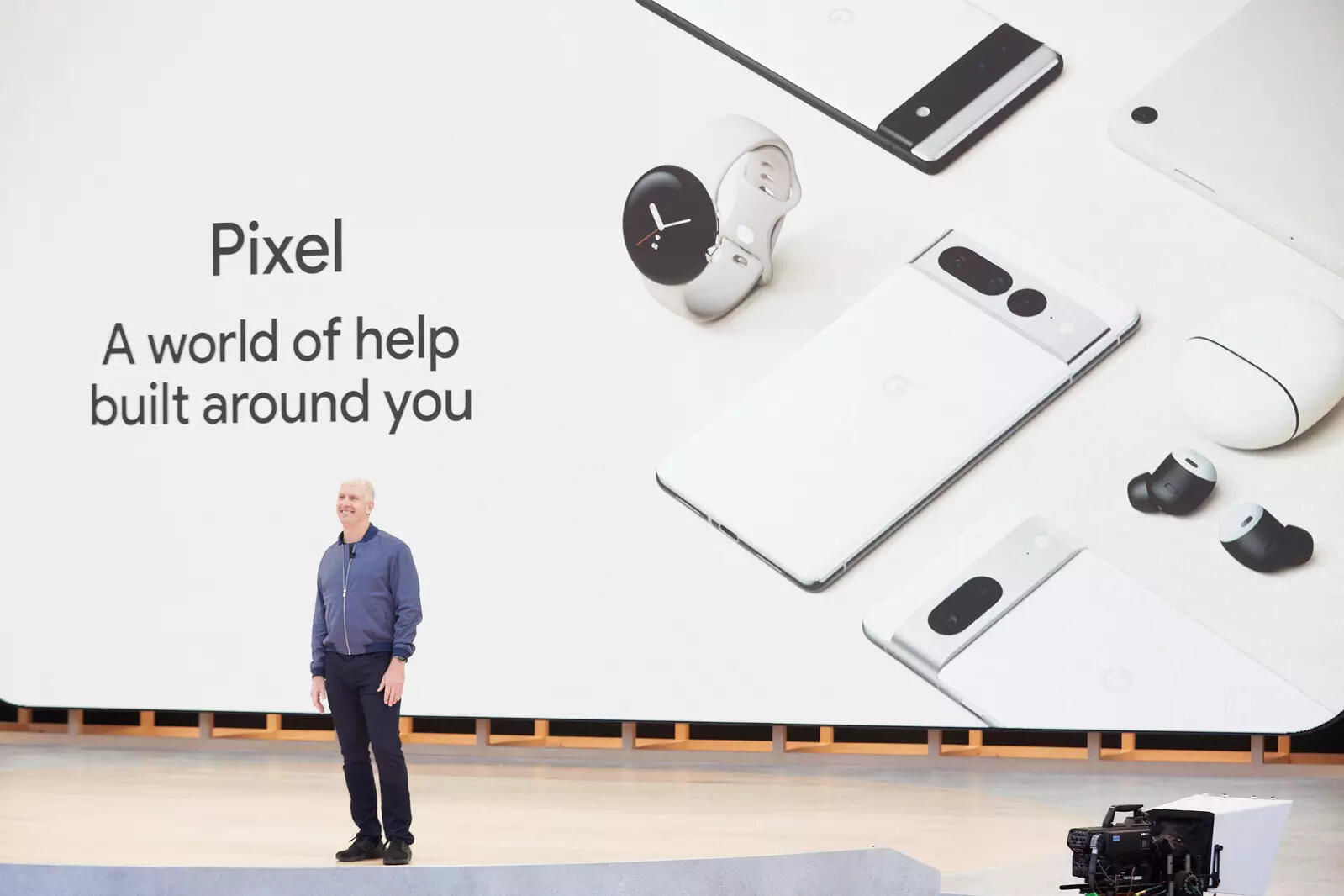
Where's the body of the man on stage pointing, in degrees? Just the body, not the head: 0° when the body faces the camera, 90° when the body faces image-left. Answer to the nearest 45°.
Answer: approximately 45°
